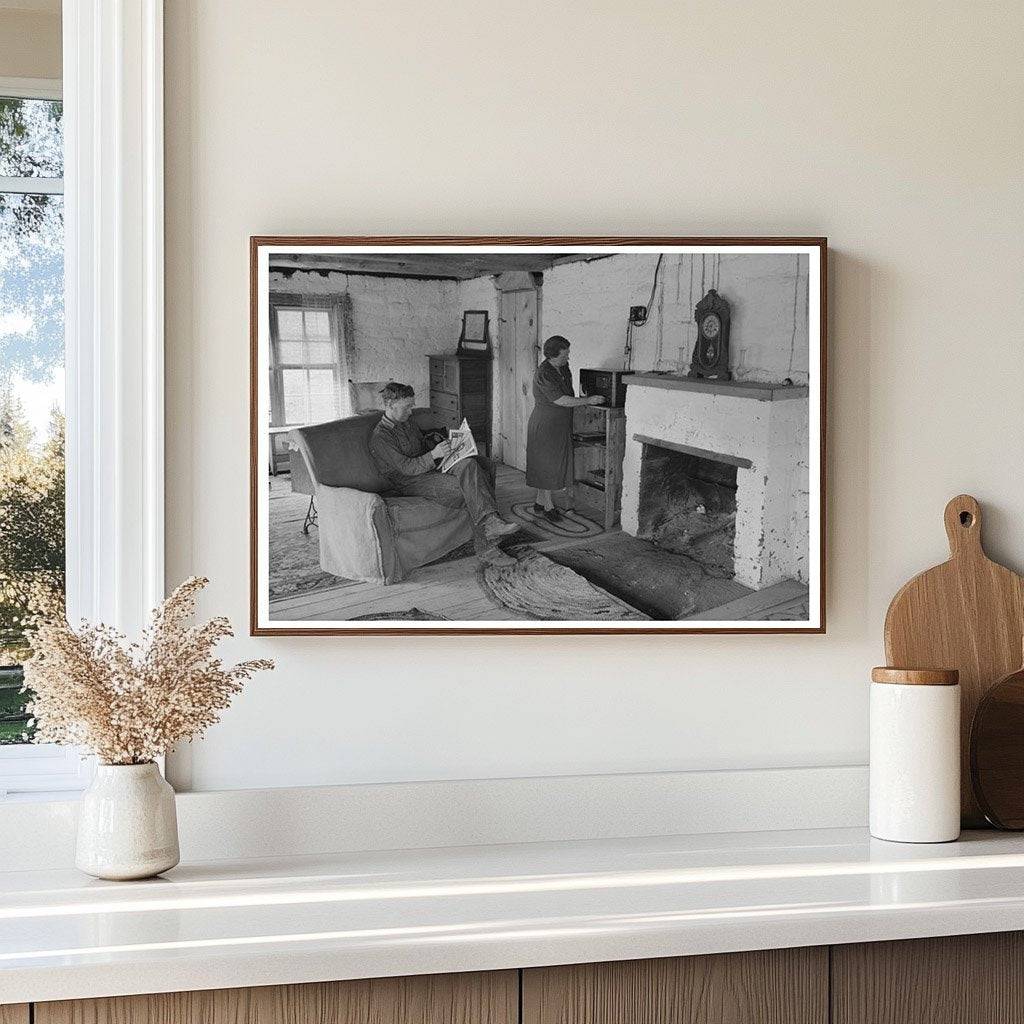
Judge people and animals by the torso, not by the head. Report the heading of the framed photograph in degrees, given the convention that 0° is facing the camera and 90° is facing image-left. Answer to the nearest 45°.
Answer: approximately 0°
